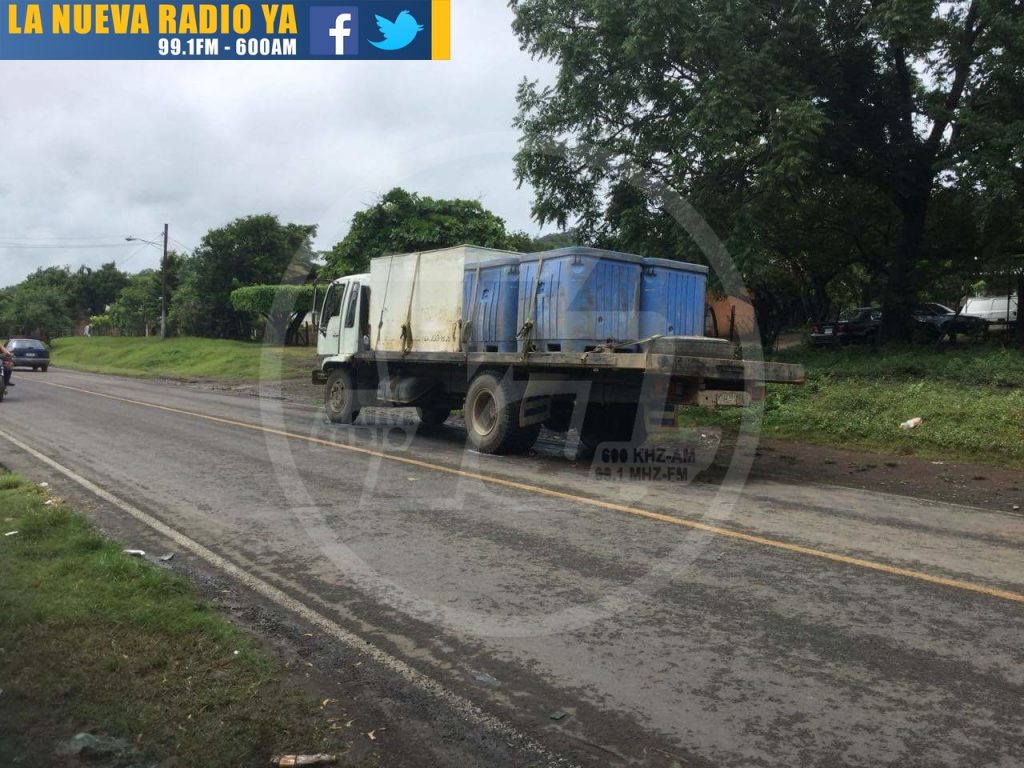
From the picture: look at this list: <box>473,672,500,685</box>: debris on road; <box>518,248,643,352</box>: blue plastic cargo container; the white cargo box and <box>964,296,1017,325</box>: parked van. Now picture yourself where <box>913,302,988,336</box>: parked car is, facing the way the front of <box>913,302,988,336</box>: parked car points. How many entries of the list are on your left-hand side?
1
